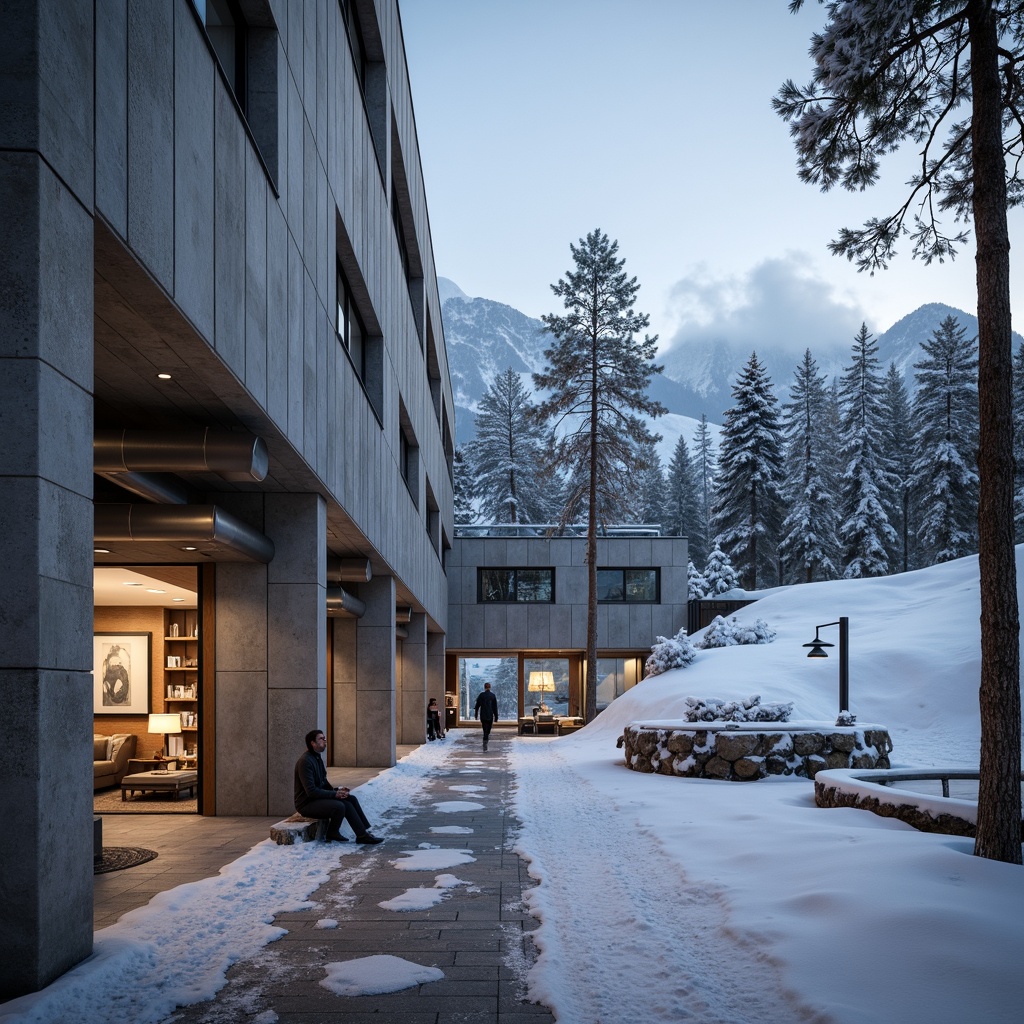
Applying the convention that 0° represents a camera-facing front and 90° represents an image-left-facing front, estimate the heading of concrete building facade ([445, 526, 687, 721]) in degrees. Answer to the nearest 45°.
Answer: approximately 0°

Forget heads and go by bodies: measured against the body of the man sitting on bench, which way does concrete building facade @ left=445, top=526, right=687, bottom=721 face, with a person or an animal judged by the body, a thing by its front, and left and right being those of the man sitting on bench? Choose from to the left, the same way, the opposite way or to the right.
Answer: to the right

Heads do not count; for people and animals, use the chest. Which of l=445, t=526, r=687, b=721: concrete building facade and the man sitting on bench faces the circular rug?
the concrete building facade

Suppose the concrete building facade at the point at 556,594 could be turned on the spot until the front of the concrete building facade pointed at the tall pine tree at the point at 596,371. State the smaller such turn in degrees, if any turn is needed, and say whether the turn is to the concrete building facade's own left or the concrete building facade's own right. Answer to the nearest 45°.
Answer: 0° — it already faces it

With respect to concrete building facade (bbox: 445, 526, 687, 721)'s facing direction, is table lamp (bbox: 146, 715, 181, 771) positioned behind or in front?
in front

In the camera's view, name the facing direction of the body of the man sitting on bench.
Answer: to the viewer's right

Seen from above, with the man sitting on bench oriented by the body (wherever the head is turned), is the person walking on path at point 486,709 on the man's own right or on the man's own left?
on the man's own left

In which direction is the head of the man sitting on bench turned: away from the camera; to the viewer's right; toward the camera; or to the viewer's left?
to the viewer's right
